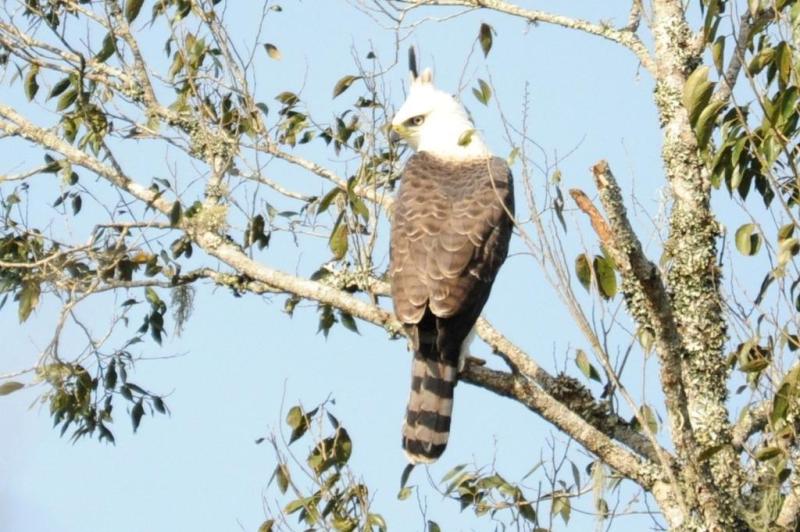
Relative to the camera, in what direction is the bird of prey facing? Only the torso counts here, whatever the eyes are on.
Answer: away from the camera

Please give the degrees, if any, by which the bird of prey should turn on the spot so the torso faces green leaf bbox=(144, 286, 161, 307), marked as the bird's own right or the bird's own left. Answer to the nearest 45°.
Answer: approximately 45° to the bird's own left

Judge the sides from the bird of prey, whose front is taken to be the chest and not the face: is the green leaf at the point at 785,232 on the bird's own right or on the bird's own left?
on the bird's own right
